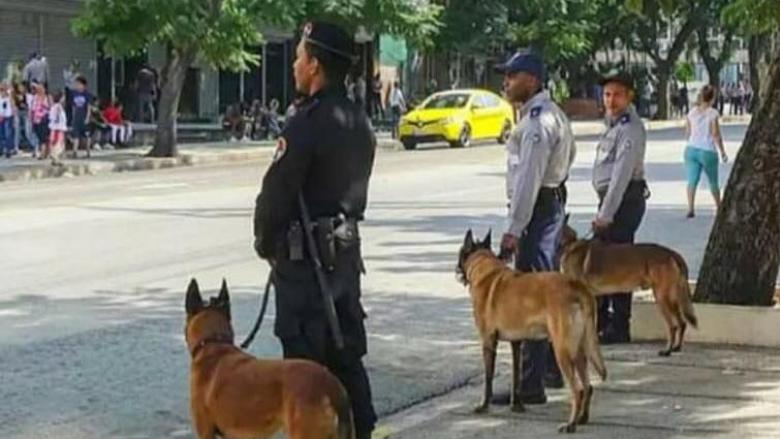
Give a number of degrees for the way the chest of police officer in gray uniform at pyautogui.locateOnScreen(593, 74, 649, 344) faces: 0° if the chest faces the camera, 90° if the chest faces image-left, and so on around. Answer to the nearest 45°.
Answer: approximately 45°

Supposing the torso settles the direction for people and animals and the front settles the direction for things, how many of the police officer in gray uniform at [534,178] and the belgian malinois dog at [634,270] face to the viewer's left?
2

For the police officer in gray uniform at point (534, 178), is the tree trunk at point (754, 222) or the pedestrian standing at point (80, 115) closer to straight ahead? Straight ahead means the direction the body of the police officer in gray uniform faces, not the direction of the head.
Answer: the pedestrian standing

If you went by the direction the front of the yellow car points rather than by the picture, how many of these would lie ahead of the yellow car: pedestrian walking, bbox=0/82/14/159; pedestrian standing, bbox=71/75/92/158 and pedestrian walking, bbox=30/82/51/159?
3

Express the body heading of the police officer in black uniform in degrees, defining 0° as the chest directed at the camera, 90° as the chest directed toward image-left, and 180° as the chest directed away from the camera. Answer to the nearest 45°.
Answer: approximately 135°

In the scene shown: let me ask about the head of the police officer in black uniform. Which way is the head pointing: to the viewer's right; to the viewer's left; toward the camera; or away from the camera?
to the viewer's left

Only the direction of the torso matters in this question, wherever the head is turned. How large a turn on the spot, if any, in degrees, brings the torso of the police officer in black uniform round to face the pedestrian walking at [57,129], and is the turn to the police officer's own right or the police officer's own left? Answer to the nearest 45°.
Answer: approximately 45° to the police officer's own right

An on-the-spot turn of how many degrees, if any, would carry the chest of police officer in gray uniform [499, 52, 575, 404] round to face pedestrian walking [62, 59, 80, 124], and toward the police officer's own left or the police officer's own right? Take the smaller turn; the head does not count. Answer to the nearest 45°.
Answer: approximately 45° to the police officer's own right

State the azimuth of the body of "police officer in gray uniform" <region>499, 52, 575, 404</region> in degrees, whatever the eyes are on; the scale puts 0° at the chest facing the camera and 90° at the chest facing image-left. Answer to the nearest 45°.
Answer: approximately 90°

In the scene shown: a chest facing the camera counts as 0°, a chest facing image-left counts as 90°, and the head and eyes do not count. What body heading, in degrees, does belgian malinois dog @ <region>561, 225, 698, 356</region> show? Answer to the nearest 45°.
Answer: approximately 90°
